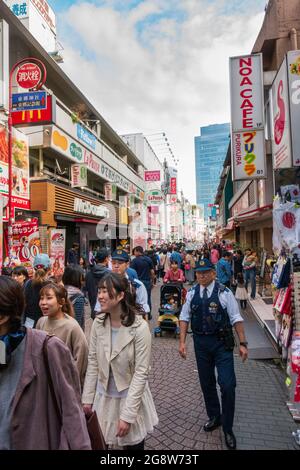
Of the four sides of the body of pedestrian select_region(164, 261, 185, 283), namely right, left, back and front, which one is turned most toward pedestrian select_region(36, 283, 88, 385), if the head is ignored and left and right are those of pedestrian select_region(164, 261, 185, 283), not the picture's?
front

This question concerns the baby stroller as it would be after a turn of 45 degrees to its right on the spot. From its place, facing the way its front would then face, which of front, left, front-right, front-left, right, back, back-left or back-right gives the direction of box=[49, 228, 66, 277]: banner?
right

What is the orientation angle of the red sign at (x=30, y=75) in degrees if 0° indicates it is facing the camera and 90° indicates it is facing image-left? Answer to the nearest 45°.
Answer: approximately 0°

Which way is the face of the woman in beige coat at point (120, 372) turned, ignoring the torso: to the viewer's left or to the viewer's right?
to the viewer's left

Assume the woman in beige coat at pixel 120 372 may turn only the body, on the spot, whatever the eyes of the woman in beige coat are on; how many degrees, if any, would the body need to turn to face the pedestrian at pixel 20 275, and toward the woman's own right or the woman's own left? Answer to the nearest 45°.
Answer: approximately 90° to the woman's own right

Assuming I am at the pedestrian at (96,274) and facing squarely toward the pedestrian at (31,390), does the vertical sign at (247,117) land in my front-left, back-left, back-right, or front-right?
back-left

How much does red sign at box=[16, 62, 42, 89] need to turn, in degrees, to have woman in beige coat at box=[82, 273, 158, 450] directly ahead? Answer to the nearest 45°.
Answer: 0° — it already faces them

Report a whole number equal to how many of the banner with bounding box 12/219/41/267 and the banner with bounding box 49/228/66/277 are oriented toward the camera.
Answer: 2

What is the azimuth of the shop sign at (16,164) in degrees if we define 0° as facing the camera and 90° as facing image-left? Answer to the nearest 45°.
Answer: approximately 315°

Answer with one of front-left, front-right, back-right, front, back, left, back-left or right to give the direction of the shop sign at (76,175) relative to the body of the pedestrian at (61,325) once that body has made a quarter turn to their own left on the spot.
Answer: back-left
